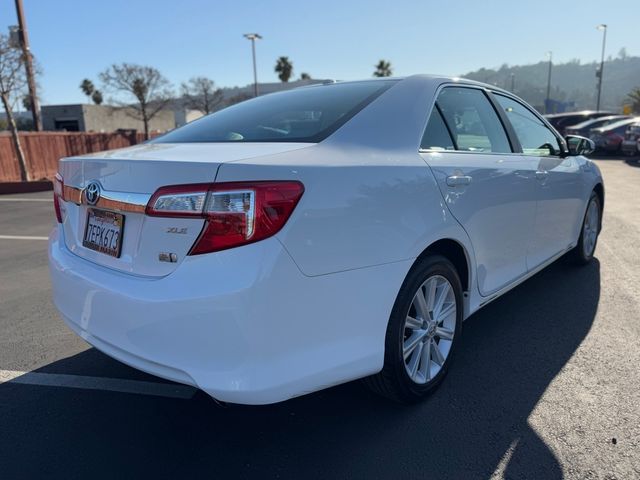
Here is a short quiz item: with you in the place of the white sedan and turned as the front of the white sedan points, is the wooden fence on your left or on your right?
on your left

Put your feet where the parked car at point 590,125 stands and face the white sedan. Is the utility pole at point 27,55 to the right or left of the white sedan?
right

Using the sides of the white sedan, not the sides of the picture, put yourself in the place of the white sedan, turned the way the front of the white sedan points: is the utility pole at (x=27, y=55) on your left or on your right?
on your left

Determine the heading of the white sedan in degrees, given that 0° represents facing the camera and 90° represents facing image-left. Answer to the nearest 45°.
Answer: approximately 225°

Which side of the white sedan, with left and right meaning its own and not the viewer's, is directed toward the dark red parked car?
front

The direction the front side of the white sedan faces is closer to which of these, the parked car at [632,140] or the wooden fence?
the parked car

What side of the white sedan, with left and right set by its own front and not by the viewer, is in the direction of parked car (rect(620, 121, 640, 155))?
front
